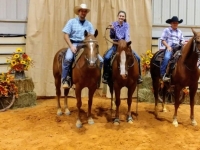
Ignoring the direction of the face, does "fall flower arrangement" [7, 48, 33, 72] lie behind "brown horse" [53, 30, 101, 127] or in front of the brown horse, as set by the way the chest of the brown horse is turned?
behind

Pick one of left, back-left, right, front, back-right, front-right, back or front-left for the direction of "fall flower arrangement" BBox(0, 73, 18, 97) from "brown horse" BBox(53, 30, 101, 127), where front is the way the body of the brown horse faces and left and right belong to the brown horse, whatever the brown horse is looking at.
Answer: back

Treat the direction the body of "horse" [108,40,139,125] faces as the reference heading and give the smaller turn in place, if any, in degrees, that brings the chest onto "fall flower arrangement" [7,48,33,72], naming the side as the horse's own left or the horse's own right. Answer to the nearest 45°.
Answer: approximately 135° to the horse's own right

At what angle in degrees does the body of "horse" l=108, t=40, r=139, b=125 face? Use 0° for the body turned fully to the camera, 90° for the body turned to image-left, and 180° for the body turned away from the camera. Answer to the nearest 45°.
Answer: approximately 0°

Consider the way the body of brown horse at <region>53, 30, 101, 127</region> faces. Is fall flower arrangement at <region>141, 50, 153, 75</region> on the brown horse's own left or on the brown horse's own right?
on the brown horse's own left

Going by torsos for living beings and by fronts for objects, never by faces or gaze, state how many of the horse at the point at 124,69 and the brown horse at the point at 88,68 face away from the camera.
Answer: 0

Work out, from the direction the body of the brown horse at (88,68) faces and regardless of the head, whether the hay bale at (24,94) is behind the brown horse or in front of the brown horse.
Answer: behind
